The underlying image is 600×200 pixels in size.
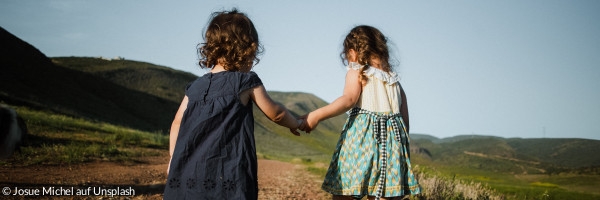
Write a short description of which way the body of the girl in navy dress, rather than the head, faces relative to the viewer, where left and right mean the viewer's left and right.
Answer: facing away from the viewer and to the right of the viewer

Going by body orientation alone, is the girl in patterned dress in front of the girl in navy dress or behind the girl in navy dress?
in front

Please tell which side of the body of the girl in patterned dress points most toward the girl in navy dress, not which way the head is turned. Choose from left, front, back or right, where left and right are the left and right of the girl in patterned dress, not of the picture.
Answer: left

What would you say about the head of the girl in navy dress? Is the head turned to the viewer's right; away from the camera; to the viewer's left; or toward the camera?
away from the camera

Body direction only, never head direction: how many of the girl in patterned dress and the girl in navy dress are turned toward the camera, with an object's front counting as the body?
0

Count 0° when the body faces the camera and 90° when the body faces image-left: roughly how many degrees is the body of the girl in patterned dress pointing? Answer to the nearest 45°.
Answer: approximately 135°
